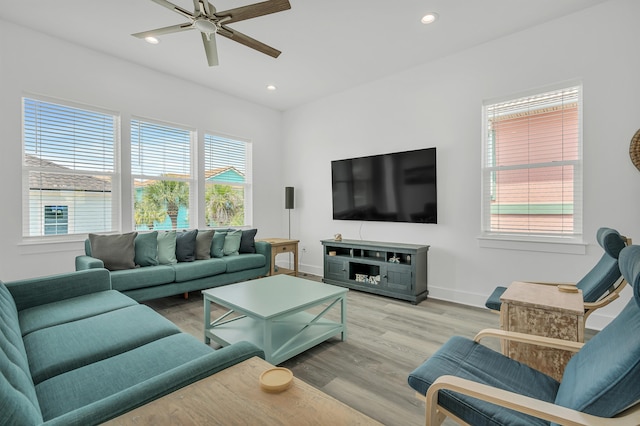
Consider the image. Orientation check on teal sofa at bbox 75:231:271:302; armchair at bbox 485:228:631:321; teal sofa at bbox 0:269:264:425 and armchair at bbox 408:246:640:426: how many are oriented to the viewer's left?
2

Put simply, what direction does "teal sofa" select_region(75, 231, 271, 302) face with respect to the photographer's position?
facing the viewer and to the right of the viewer

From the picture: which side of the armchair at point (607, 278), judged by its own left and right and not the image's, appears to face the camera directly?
left

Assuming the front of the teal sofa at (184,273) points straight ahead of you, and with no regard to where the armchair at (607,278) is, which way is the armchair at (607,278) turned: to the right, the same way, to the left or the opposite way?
the opposite way

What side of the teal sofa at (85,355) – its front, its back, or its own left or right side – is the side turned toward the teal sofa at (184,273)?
left

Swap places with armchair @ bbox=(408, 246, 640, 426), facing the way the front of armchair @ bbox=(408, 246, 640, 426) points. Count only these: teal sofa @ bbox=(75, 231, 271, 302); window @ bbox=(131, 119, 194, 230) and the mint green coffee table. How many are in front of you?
3

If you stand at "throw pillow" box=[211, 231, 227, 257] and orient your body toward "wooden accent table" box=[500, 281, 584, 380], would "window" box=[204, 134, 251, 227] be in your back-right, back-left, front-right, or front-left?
back-left

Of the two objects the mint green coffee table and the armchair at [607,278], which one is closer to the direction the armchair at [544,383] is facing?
the mint green coffee table

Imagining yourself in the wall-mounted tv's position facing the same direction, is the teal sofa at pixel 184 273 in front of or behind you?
in front

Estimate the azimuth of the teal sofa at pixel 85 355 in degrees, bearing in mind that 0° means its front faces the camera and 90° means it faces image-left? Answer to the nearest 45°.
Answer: approximately 270°

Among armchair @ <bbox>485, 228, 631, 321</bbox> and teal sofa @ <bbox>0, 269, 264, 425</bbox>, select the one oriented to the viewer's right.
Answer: the teal sofa

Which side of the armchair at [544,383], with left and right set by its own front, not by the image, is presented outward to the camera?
left

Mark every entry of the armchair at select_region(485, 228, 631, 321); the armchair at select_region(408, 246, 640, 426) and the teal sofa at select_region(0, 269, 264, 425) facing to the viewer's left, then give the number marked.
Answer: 2

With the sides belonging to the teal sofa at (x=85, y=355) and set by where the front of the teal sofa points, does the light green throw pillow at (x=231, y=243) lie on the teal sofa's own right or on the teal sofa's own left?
on the teal sofa's own left
